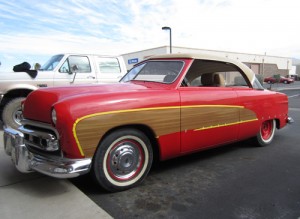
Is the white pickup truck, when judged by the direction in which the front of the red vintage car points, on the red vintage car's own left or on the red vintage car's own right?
on the red vintage car's own right

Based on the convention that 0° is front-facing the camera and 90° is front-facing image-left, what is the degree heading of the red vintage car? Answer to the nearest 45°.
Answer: approximately 45°
